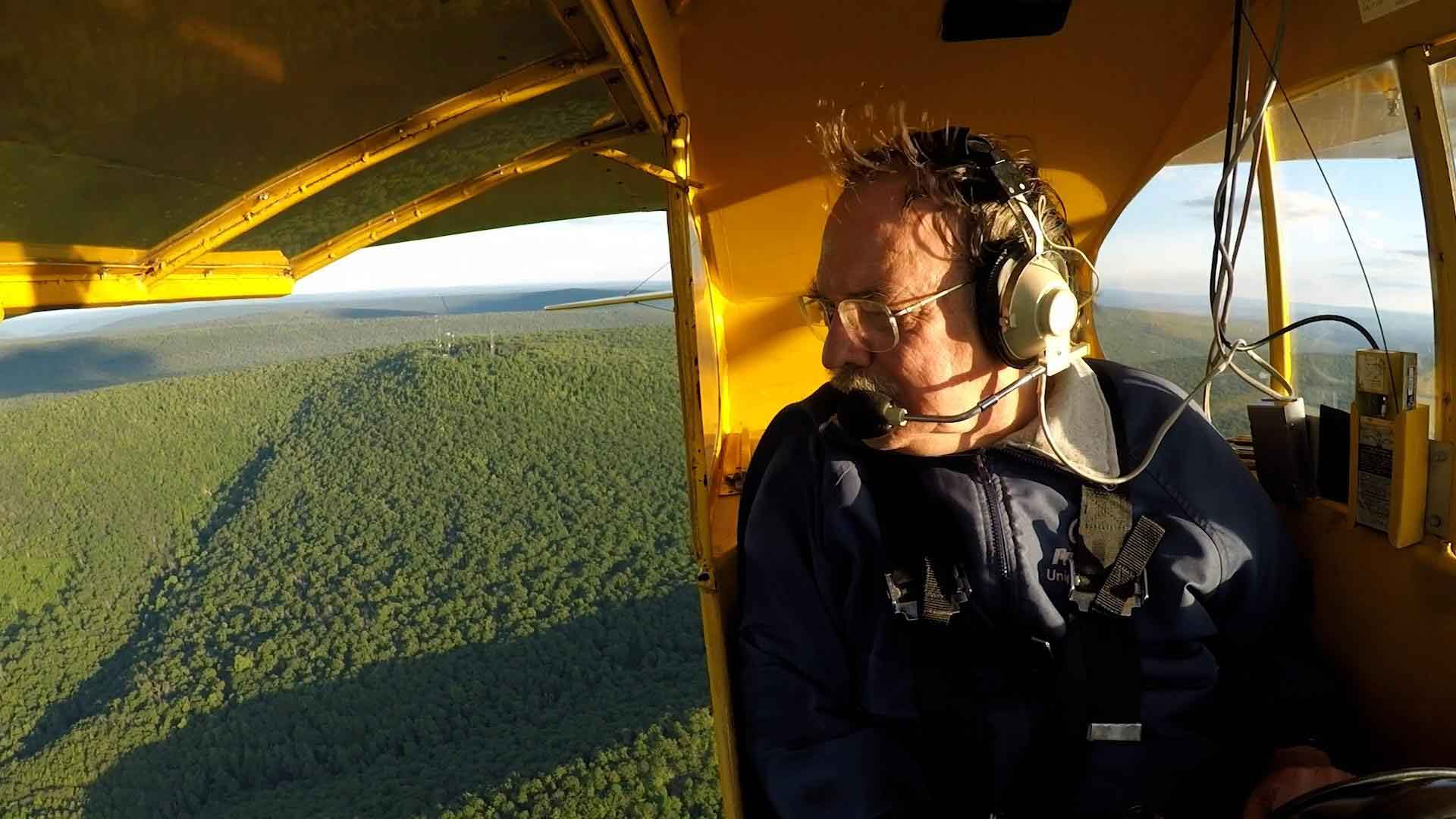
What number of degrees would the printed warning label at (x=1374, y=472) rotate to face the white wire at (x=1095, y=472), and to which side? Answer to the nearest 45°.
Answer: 0° — it already faces it

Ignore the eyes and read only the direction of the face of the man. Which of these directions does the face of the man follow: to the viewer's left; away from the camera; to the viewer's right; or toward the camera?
to the viewer's left

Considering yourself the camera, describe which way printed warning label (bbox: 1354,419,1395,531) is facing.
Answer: facing the viewer and to the left of the viewer
